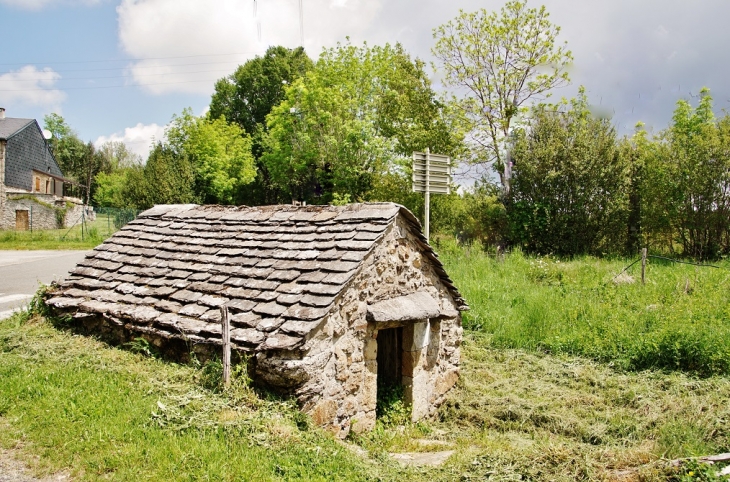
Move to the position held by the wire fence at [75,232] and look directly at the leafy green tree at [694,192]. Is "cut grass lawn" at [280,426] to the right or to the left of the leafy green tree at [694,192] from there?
right

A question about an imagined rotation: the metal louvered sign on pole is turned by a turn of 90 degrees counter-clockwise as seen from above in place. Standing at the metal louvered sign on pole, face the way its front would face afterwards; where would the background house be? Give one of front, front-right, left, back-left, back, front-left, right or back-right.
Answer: front-right

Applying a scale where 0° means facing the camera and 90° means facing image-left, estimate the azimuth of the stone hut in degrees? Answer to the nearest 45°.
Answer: approximately 315°

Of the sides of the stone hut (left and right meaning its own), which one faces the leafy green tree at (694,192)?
left
